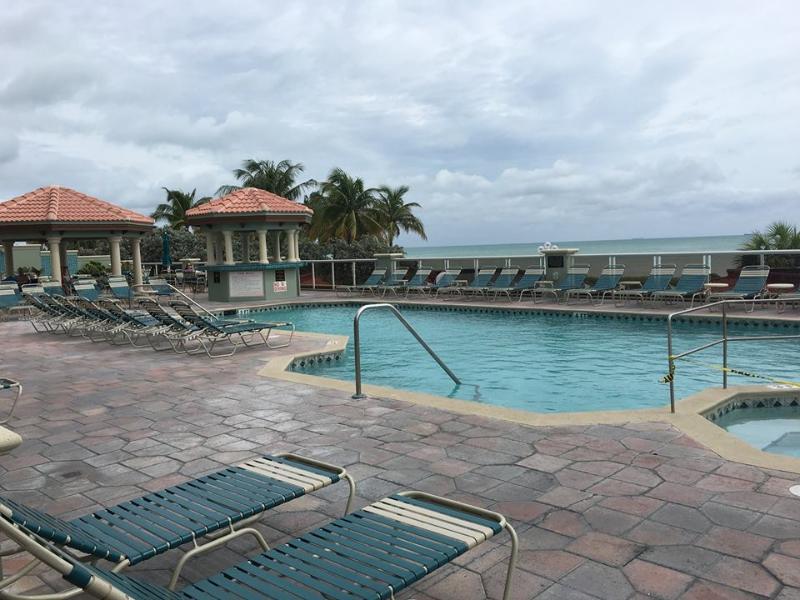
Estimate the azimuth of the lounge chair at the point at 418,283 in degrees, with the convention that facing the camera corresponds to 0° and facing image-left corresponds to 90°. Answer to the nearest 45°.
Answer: approximately 45°

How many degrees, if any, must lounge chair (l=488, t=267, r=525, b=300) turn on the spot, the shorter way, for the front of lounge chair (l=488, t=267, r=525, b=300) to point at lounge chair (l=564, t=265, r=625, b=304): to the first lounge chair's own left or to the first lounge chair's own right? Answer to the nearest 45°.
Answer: approximately 90° to the first lounge chair's own left

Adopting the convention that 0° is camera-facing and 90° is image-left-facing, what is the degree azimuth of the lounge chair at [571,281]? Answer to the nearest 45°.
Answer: approximately 45°

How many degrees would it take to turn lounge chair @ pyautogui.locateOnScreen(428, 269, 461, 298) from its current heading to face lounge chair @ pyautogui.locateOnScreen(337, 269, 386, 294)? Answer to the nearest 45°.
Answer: approximately 90° to its right

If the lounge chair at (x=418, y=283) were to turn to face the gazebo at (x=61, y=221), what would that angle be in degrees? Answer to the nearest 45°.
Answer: approximately 45° to its right

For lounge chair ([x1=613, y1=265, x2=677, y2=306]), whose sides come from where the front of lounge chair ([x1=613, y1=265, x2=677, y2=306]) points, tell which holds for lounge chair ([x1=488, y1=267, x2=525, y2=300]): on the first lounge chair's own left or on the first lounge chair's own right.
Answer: on the first lounge chair's own right

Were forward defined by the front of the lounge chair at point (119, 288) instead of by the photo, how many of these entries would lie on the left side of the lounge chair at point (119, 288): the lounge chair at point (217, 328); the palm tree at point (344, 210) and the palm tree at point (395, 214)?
2

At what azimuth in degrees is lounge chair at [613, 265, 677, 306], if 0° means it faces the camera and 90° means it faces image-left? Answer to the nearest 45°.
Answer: approximately 45°

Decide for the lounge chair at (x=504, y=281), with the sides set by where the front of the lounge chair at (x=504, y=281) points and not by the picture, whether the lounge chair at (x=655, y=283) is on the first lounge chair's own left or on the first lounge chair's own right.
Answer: on the first lounge chair's own left
